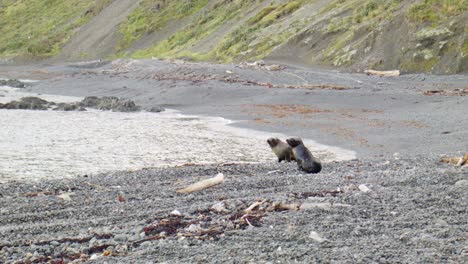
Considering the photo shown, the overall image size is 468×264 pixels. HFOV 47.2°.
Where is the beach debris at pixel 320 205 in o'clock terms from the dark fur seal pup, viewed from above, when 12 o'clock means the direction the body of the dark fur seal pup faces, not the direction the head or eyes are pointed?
The beach debris is roughly at 9 o'clock from the dark fur seal pup.

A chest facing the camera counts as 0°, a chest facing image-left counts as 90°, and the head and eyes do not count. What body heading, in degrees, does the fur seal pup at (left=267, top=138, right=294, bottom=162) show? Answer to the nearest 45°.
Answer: approximately 90°

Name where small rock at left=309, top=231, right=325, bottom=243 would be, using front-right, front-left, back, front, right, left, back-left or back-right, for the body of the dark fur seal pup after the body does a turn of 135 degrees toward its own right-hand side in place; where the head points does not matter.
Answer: back-right

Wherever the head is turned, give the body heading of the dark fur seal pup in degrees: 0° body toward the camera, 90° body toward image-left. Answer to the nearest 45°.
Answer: approximately 90°

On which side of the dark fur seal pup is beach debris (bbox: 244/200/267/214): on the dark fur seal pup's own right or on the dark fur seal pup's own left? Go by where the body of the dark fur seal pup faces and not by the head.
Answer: on the dark fur seal pup's own left

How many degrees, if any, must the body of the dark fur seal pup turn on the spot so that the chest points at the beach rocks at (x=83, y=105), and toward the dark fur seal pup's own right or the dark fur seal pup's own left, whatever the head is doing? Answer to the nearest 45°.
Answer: approximately 45° to the dark fur seal pup's own right

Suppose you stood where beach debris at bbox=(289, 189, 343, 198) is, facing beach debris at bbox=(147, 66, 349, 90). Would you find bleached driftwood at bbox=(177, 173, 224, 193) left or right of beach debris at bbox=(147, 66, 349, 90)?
left

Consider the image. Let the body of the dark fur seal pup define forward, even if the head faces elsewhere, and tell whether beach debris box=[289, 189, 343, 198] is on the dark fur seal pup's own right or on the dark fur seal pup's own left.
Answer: on the dark fur seal pup's own left

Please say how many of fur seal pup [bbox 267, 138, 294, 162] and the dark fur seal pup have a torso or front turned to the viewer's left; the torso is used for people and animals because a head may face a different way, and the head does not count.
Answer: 2

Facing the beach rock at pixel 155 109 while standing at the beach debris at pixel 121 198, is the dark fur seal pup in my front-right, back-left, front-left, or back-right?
front-right

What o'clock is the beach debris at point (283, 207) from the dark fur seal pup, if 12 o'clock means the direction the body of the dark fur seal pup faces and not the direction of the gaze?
The beach debris is roughly at 9 o'clock from the dark fur seal pup.

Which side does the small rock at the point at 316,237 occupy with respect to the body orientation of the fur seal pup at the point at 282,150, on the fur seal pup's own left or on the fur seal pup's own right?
on the fur seal pup's own left

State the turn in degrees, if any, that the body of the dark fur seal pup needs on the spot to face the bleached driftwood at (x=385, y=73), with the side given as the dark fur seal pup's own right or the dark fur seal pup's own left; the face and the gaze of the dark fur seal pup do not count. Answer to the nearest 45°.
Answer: approximately 90° to the dark fur seal pup's own right

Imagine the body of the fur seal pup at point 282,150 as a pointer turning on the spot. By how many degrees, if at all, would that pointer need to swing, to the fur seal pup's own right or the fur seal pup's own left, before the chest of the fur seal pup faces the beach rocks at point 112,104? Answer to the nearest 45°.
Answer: approximately 45° to the fur seal pup's own right

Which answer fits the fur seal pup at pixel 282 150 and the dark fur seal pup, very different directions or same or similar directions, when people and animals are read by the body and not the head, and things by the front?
same or similar directions
